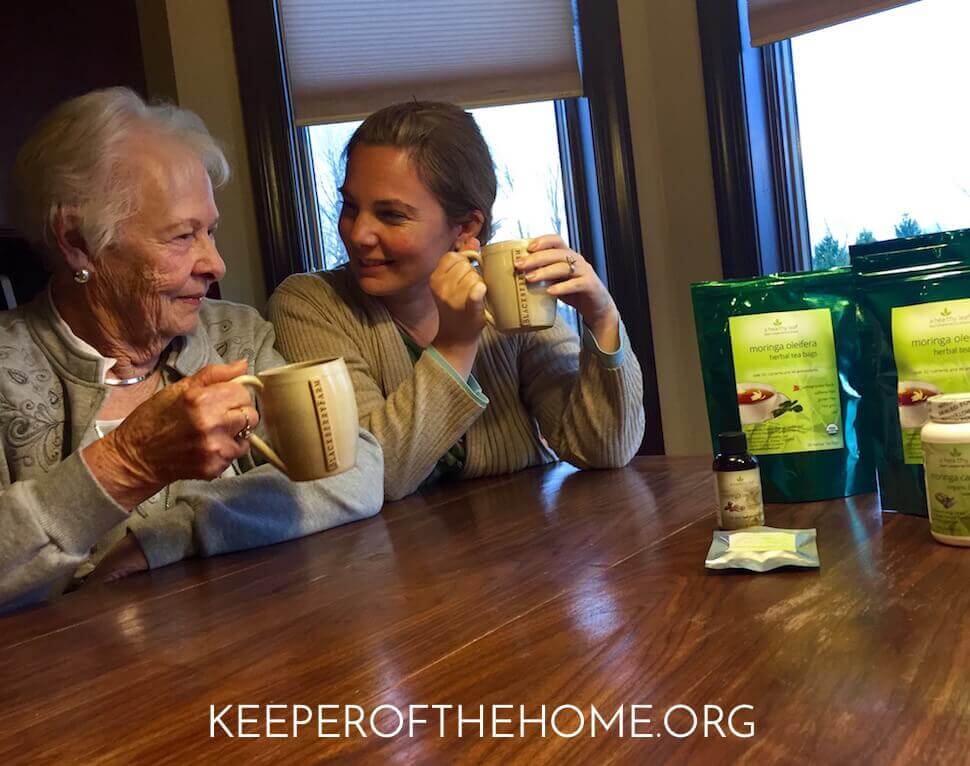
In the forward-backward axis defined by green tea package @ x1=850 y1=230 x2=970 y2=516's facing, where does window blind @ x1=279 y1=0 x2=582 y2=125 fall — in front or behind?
behind

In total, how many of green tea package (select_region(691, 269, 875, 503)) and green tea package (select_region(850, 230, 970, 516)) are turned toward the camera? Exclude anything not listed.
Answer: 2

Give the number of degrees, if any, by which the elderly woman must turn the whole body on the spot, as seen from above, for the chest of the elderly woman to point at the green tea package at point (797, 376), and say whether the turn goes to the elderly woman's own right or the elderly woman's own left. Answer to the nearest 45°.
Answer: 0° — they already face it

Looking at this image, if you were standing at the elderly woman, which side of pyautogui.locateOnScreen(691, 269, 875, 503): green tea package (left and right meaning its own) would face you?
right

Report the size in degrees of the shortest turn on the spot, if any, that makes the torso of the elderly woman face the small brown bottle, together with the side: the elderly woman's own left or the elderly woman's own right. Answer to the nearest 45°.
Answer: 0° — they already face it

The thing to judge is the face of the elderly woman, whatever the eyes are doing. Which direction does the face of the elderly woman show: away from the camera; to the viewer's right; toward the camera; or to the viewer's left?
to the viewer's right
